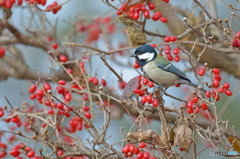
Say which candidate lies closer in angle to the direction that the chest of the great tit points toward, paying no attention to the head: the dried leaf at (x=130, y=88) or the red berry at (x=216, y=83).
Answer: the dried leaf

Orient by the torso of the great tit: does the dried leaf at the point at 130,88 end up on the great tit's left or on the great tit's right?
on the great tit's right

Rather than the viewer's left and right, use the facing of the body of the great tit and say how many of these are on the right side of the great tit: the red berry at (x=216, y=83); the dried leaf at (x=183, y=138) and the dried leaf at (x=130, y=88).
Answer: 0

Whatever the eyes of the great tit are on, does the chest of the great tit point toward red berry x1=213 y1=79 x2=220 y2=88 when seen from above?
no

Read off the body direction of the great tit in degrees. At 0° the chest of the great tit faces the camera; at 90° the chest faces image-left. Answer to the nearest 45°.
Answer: approximately 90°
